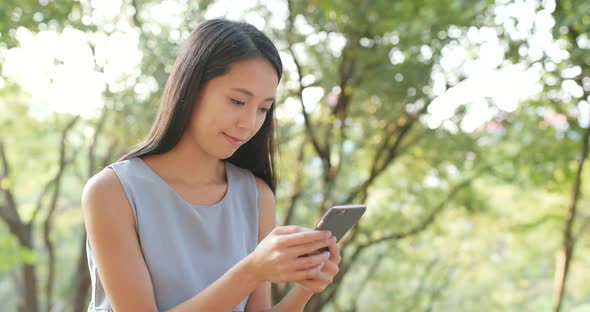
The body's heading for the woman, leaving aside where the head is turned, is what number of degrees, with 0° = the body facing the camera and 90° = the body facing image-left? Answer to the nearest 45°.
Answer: approximately 315°

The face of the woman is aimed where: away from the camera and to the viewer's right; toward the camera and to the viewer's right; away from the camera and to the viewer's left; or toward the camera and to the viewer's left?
toward the camera and to the viewer's right
